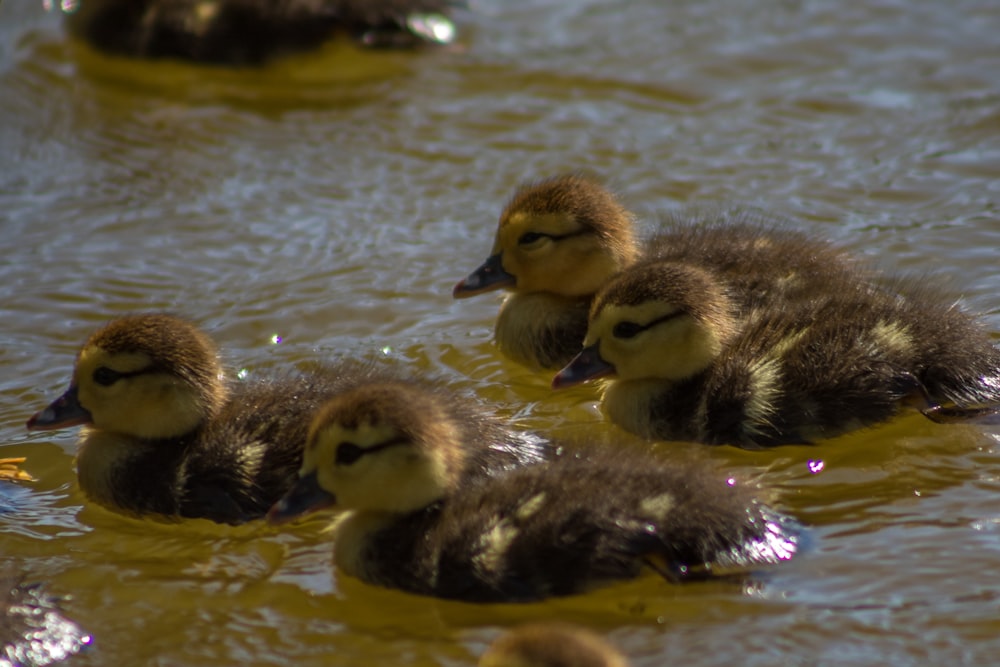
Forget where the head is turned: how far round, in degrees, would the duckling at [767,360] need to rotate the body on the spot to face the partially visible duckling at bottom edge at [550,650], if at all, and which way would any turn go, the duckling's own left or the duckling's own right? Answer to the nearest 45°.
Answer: approximately 90° to the duckling's own left

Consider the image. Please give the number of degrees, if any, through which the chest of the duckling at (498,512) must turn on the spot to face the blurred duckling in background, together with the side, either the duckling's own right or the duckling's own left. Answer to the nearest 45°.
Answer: approximately 90° to the duckling's own right

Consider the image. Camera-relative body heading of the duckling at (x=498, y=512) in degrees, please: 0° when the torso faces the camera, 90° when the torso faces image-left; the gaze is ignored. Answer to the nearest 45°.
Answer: approximately 90°

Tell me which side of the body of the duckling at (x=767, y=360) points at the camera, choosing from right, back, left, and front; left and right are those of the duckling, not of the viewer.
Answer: left

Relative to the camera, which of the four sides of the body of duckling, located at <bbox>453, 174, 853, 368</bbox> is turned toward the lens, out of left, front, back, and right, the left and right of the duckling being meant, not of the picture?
left

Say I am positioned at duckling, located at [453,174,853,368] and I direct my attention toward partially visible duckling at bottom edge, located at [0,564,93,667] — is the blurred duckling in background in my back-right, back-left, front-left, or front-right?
back-right

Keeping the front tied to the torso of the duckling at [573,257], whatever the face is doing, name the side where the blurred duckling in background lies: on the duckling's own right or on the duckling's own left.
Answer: on the duckling's own right

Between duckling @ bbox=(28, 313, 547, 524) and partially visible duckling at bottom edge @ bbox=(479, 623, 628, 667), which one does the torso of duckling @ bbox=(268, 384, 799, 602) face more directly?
the duckling

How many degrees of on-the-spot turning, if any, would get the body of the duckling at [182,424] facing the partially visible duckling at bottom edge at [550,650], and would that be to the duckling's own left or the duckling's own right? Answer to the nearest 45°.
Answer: approximately 135° to the duckling's own left

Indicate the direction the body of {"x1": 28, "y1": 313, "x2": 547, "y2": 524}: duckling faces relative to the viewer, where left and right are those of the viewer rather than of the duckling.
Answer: facing to the left of the viewer

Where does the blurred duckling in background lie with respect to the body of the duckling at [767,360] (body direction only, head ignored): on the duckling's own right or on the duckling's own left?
on the duckling's own right

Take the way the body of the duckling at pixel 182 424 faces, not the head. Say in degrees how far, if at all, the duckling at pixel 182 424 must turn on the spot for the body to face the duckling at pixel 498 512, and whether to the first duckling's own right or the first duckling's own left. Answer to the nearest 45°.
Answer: approximately 135° to the first duckling's own left
